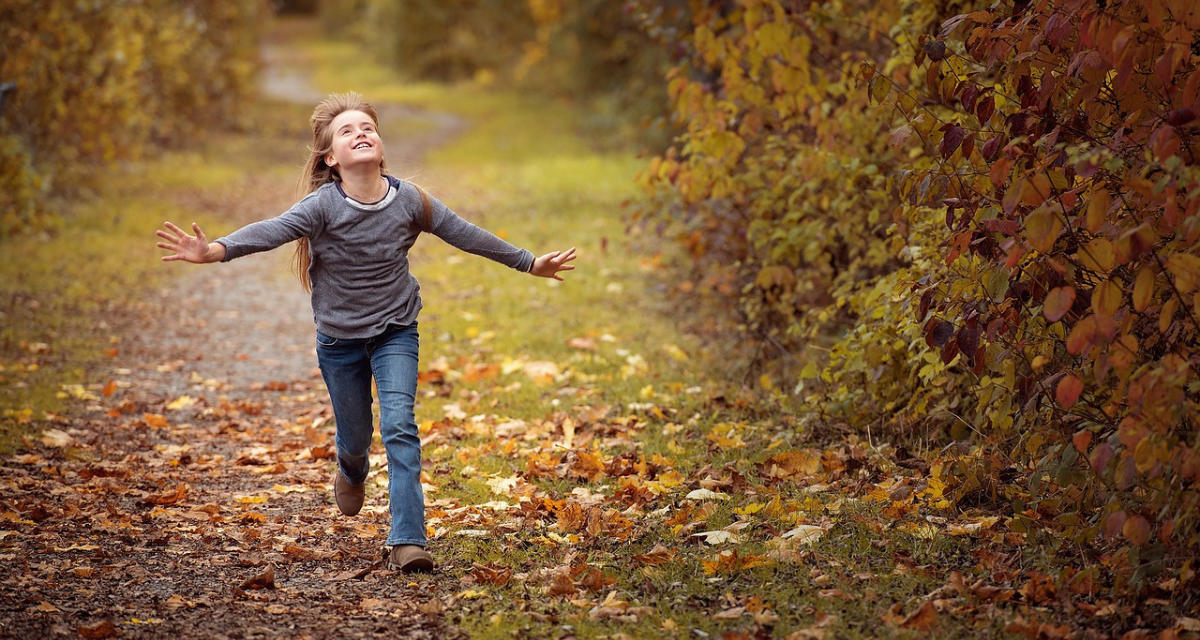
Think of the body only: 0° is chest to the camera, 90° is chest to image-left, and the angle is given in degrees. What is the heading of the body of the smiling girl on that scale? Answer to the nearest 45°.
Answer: approximately 0°

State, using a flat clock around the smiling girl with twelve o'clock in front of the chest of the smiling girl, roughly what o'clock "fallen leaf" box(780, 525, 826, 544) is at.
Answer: The fallen leaf is roughly at 9 o'clock from the smiling girl.

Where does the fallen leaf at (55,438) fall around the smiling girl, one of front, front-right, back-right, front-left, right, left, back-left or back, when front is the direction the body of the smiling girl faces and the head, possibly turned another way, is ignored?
back-right

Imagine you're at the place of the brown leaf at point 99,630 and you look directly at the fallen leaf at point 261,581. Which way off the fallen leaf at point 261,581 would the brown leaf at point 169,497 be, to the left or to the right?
left

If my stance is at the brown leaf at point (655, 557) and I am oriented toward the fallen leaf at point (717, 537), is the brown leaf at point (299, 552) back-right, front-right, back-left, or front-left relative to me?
back-left

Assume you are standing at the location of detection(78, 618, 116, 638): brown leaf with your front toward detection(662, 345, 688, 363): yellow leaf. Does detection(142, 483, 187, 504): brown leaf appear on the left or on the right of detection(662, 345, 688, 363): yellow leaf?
left

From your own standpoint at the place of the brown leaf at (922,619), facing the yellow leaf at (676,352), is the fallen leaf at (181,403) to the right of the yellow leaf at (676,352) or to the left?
left

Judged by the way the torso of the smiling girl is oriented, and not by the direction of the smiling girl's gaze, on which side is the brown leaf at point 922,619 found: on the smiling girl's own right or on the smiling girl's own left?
on the smiling girl's own left

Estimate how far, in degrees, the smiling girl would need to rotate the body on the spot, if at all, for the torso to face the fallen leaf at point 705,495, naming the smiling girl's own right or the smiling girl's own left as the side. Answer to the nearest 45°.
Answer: approximately 90° to the smiling girl's own left
